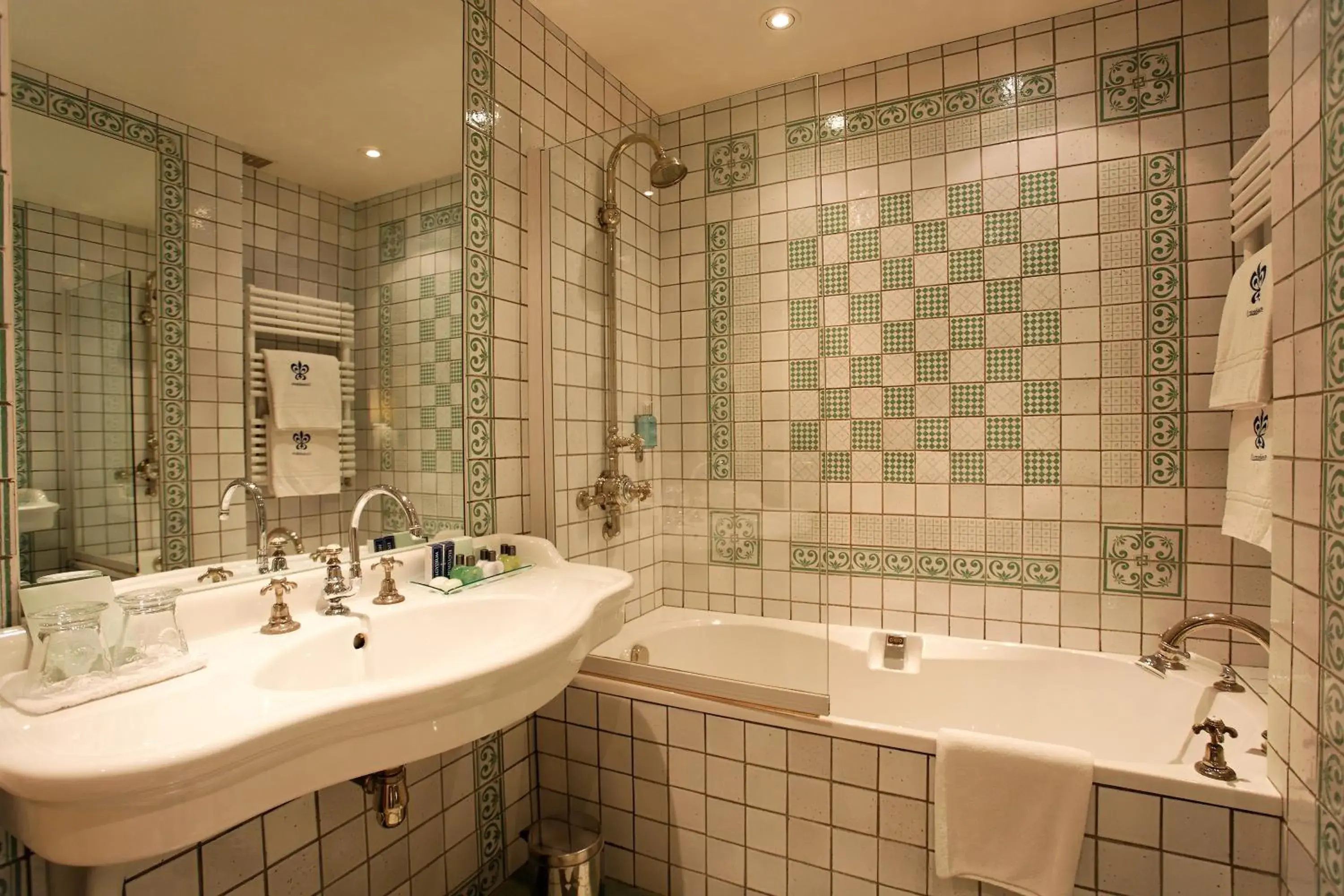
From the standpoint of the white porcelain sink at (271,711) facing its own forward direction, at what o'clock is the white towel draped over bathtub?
The white towel draped over bathtub is roughly at 11 o'clock from the white porcelain sink.

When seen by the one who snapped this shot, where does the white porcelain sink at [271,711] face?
facing the viewer and to the right of the viewer

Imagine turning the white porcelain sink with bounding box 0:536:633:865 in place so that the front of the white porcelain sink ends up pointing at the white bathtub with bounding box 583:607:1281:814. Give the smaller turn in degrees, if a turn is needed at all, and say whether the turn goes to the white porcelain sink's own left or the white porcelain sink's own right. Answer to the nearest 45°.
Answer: approximately 45° to the white porcelain sink's own left

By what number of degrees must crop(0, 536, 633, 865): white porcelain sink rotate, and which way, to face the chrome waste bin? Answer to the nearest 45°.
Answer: approximately 90° to its left

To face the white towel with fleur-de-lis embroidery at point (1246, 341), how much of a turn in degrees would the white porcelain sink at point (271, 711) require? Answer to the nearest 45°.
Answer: approximately 45° to its left

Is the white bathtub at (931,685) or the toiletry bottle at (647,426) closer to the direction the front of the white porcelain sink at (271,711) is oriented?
the white bathtub
